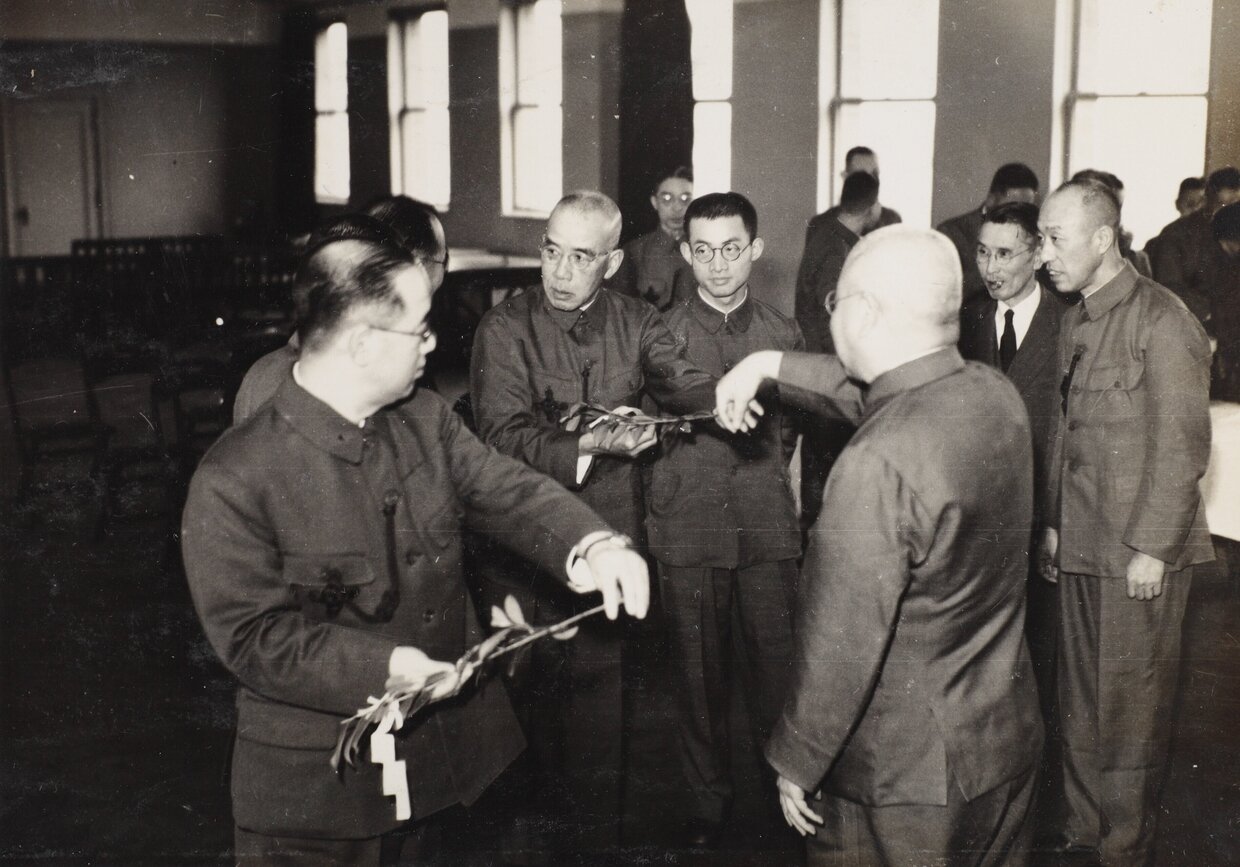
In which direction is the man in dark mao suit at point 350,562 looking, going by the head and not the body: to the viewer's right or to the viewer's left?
to the viewer's right

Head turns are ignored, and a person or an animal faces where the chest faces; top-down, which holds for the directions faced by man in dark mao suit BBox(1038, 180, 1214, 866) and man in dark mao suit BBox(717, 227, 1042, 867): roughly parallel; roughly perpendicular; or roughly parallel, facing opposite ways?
roughly perpendicular

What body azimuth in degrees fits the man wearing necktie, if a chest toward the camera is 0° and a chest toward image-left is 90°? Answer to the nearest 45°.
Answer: approximately 45°

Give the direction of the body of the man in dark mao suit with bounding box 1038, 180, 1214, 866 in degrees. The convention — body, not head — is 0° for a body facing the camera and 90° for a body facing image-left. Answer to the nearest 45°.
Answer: approximately 45°

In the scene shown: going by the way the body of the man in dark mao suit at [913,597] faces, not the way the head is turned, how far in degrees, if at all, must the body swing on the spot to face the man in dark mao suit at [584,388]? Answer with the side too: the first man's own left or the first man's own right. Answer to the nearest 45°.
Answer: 0° — they already face them

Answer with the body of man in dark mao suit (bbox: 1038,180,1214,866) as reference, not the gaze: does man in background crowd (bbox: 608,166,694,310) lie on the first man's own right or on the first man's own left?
on the first man's own right

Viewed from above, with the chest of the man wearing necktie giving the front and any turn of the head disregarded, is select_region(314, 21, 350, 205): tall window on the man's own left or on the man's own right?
on the man's own right

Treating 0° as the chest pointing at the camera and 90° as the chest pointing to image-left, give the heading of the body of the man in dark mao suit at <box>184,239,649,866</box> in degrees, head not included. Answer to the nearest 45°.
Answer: approximately 315°

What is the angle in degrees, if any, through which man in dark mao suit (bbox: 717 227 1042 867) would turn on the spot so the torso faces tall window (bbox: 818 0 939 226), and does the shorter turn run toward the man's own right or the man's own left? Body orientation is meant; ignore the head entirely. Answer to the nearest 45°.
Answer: approximately 45° to the man's own right

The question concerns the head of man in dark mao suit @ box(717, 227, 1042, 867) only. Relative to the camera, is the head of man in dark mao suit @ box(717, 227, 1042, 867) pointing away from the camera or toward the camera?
away from the camera

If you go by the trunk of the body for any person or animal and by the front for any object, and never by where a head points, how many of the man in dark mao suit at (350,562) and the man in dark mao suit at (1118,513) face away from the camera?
0

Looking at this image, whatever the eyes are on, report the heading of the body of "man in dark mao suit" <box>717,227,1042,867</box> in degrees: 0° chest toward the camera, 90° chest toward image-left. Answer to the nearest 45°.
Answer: approximately 135°
